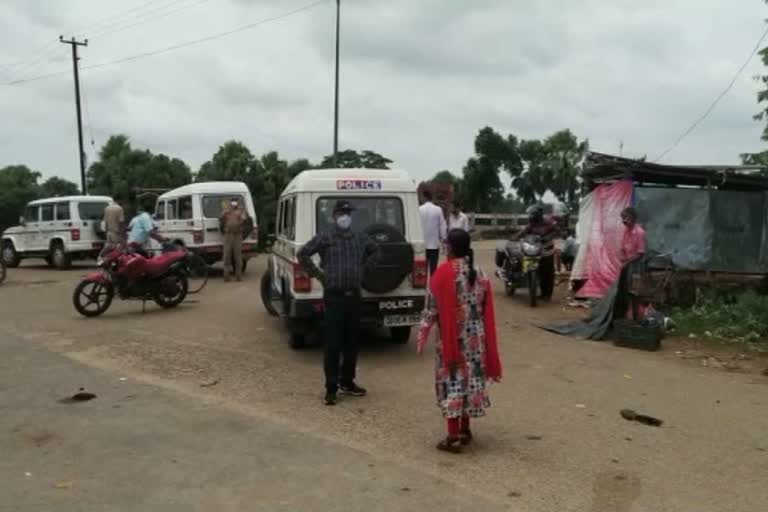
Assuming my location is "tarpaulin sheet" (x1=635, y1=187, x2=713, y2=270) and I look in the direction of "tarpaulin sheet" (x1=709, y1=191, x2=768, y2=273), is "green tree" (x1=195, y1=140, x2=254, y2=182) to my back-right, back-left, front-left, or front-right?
back-left

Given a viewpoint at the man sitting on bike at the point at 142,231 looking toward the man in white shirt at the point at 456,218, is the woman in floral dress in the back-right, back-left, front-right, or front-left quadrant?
front-right

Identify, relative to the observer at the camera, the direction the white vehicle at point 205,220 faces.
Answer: facing away from the viewer and to the left of the viewer

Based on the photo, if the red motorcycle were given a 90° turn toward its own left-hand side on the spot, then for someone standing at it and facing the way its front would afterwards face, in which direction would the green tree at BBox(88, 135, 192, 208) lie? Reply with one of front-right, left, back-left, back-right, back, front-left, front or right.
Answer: back-left

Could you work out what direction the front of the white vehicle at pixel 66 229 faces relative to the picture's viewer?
facing away from the viewer and to the left of the viewer

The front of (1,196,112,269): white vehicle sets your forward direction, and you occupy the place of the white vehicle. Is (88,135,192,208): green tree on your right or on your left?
on your right

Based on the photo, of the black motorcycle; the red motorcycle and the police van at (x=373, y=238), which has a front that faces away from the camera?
the police van

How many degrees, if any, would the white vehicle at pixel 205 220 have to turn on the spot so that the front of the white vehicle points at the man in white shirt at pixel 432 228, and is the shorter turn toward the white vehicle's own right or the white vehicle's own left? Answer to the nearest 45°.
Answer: approximately 180°

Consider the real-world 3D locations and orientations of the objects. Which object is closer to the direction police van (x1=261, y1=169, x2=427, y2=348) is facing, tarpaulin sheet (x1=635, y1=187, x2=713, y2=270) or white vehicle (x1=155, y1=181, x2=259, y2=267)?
the white vehicle

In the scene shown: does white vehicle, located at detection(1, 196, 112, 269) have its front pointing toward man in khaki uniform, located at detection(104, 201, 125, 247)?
no

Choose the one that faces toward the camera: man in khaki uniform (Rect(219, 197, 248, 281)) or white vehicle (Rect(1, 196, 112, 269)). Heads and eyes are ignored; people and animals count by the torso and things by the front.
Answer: the man in khaki uniform

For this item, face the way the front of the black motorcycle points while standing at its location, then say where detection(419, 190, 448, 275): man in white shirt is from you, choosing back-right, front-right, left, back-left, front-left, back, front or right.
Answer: right

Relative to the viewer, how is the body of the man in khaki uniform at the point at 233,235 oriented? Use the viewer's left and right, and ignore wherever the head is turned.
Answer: facing the viewer

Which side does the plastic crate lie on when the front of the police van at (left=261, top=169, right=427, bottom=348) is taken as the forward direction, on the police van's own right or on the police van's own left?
on the police van's own right

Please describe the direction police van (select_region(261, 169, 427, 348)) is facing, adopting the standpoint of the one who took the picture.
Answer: facing away from the viewer

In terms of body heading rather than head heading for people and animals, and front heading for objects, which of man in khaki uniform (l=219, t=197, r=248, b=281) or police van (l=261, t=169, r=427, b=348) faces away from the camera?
the police van

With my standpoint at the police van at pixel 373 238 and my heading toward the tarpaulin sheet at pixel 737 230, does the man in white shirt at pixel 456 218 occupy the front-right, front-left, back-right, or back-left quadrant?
front-left

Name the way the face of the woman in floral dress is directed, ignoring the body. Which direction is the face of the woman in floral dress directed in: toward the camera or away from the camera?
away from the camera
